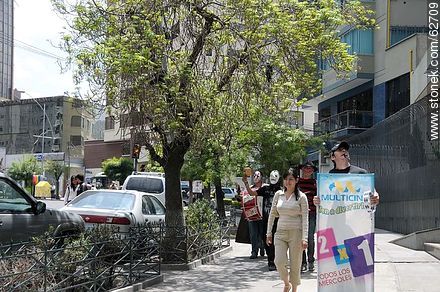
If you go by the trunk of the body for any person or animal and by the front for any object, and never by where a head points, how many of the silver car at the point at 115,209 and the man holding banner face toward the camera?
1

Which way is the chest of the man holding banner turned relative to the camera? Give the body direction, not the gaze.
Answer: toward the camera

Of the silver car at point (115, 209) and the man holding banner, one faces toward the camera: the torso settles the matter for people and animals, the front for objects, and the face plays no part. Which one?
the man holding banner

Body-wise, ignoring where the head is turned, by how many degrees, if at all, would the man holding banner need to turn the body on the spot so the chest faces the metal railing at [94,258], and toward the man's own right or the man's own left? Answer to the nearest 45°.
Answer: approximately 90° to the man's own right

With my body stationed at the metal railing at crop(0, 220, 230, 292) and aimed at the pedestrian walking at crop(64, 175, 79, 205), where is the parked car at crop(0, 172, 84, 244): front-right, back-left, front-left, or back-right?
front-left

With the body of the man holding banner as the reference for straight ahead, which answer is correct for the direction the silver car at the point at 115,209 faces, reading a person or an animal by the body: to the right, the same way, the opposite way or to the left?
the opposite way

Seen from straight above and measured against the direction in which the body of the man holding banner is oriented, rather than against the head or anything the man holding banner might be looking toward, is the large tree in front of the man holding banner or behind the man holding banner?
behind

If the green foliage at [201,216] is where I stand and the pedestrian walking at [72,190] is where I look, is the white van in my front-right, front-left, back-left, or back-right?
front-right

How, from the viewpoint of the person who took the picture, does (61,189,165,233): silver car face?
facing away from the viewer and to the right of the viewer

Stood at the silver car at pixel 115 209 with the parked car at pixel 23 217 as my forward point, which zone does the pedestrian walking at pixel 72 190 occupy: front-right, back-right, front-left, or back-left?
back-right

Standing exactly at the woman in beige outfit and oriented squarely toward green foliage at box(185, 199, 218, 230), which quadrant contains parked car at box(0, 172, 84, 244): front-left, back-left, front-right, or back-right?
front-left

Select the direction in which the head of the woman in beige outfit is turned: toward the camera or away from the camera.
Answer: toward the camera
